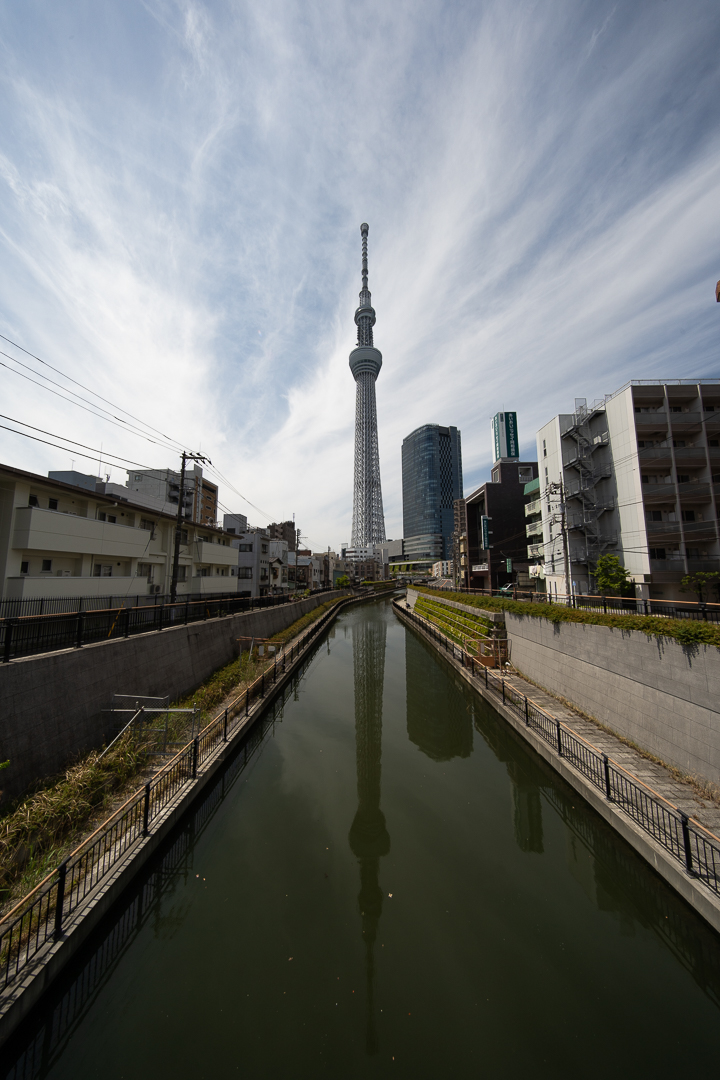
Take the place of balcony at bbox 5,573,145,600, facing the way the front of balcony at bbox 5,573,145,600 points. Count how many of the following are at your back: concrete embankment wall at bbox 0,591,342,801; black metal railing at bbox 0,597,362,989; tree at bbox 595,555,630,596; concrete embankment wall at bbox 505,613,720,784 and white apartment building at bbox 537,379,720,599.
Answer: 0

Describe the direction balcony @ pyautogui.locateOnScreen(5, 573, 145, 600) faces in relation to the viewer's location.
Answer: facing the viewer and to the right of the viewer

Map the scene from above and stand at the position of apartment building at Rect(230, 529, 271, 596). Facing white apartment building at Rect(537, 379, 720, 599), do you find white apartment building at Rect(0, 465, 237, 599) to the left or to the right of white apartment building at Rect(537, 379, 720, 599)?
right

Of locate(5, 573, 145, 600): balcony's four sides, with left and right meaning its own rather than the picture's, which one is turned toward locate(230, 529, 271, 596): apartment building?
left

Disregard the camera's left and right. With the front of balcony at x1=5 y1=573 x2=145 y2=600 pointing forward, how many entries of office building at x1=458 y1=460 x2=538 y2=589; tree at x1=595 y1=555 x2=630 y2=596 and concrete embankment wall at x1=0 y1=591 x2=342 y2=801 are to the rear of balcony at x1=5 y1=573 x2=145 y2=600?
0

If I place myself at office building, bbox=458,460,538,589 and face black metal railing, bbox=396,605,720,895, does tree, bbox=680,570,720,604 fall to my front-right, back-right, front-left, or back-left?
front-left

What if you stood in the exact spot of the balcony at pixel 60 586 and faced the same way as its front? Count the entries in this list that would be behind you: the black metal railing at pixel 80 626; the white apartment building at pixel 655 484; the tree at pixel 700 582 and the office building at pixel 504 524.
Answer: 0

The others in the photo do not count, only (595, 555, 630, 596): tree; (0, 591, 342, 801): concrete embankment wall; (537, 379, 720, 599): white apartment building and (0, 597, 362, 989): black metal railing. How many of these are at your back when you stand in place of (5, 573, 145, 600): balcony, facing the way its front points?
0

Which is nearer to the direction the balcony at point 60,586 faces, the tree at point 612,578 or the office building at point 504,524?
the tree

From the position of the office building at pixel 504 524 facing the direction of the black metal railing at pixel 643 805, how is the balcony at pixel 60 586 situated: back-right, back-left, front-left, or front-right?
front-right

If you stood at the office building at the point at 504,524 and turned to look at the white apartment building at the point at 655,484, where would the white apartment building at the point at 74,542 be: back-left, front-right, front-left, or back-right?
front-right

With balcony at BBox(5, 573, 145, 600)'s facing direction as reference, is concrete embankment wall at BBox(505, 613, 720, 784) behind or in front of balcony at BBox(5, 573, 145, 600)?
in front

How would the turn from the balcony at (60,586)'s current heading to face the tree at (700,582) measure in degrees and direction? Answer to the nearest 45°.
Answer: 0° — it already faces it

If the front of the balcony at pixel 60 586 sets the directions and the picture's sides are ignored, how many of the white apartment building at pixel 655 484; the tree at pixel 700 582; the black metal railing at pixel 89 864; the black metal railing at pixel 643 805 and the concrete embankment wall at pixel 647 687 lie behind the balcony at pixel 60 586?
0

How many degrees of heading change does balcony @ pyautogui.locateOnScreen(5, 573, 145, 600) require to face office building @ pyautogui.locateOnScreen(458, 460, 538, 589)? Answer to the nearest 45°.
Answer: approximately 45° to its left

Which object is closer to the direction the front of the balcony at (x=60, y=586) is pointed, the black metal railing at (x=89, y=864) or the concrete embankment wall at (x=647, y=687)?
the concrete embankment wall
